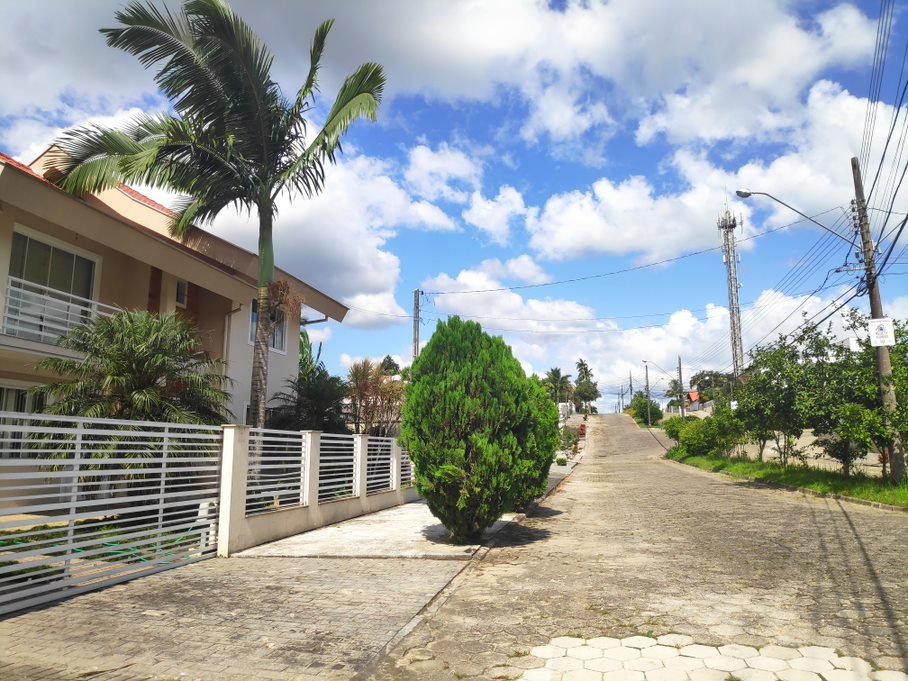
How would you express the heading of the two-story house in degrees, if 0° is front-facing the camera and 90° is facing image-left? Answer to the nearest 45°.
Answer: approximately 315°

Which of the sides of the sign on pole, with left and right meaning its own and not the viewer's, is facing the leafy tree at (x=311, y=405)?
right

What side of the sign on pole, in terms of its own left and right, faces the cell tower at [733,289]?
back

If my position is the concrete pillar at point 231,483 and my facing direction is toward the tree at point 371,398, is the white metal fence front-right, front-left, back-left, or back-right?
back-left

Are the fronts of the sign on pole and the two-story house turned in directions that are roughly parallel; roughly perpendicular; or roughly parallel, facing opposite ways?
roughly perpendicular

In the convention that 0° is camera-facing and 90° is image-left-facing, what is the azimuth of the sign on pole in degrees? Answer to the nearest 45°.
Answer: approximately 0°

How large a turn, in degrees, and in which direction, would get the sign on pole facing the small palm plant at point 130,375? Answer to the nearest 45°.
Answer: approximately 45° to its right

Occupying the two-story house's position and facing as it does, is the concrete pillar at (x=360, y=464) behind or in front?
in front

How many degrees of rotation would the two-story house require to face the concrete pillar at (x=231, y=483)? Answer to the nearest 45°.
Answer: approximately 45° to its right

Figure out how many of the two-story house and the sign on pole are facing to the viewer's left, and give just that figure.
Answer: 0

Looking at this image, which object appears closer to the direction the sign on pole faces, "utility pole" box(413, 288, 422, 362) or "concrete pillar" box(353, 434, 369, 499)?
the concrete pillar

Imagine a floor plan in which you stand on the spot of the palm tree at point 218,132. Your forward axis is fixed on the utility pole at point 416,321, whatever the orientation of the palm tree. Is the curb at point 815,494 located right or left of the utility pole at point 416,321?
right

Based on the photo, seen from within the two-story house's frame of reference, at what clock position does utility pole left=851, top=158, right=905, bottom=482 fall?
The utility pole is roughly at 11 o'clock from the two-story house.

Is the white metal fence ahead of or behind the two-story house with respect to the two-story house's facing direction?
ahead

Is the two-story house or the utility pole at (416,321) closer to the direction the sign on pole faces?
the two-story house
